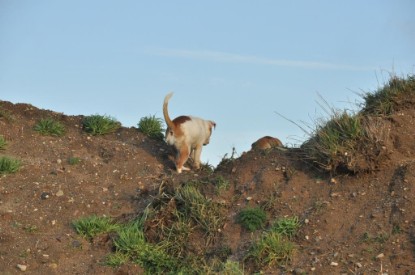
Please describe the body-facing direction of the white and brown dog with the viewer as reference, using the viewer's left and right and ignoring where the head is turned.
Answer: facing away from the viewer and to the right of the viewer

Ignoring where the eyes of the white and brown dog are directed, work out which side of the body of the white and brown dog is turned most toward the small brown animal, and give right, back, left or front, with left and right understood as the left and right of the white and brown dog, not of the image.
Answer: front

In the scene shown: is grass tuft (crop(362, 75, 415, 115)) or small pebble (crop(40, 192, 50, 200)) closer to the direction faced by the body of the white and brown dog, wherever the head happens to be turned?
the grass tuft

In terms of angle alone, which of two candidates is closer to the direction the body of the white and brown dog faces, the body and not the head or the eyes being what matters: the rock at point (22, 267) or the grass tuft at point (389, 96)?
the grass tuft

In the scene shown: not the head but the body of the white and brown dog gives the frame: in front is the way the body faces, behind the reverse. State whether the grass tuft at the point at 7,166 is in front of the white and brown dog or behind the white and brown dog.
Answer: behind

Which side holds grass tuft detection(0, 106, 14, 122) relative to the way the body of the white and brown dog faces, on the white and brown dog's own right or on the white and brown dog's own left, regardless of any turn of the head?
on the white and brown dog's own left

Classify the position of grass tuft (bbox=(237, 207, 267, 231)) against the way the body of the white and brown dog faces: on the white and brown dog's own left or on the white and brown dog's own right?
on the white and brown dog's own right

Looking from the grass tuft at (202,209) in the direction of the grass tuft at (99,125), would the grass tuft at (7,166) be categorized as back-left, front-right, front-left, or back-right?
front-left
